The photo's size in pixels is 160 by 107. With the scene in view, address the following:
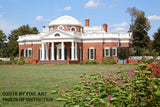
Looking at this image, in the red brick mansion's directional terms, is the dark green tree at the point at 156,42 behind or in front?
behind

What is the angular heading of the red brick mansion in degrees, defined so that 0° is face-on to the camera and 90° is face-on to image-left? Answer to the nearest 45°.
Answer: approximately 45°
